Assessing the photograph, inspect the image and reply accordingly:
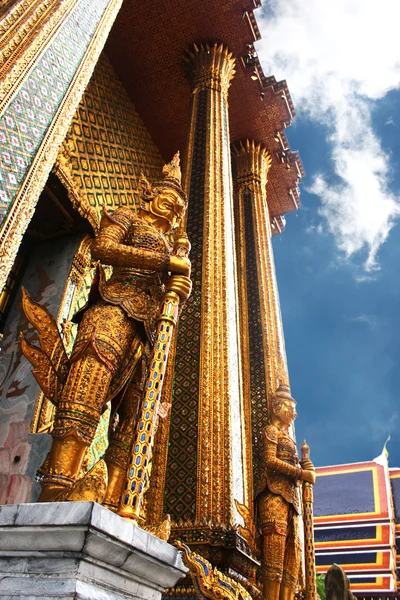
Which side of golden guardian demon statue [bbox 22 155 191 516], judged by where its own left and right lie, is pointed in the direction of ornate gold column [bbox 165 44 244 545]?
left

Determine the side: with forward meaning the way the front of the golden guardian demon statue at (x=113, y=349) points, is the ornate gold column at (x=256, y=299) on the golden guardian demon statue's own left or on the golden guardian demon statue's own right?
on the golden guardian demon statue's own left

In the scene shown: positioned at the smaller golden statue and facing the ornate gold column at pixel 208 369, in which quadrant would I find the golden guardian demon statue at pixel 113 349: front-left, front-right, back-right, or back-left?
front-left

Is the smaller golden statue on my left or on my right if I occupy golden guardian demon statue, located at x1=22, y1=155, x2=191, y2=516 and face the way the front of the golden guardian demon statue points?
on my left

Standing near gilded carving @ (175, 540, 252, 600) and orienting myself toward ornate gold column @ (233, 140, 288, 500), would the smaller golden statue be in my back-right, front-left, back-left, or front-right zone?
front-right

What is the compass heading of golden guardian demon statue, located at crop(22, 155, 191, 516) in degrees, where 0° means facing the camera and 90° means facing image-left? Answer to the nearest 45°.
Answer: approximately 315°
